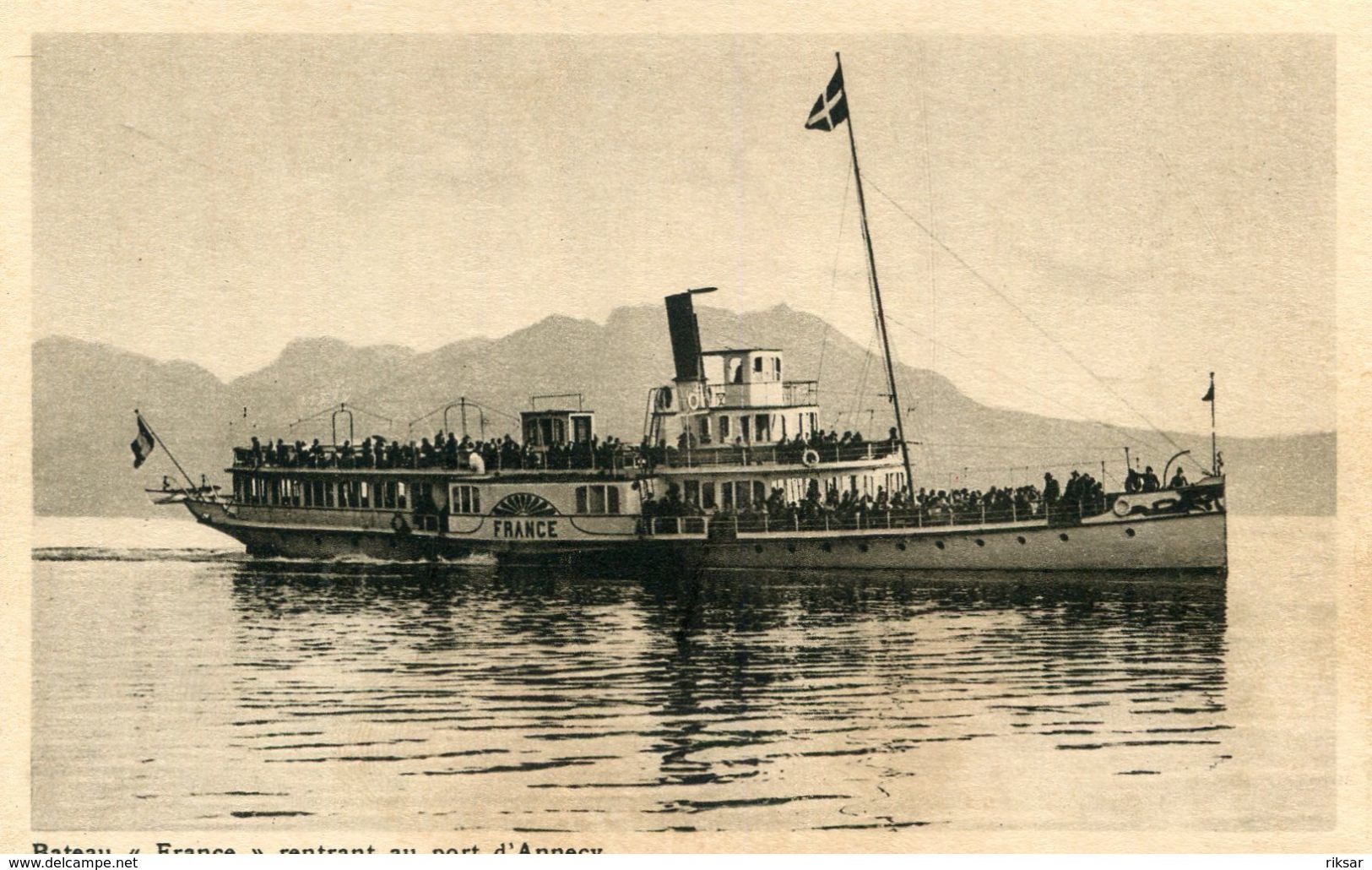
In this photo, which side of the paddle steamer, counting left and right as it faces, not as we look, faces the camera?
right
